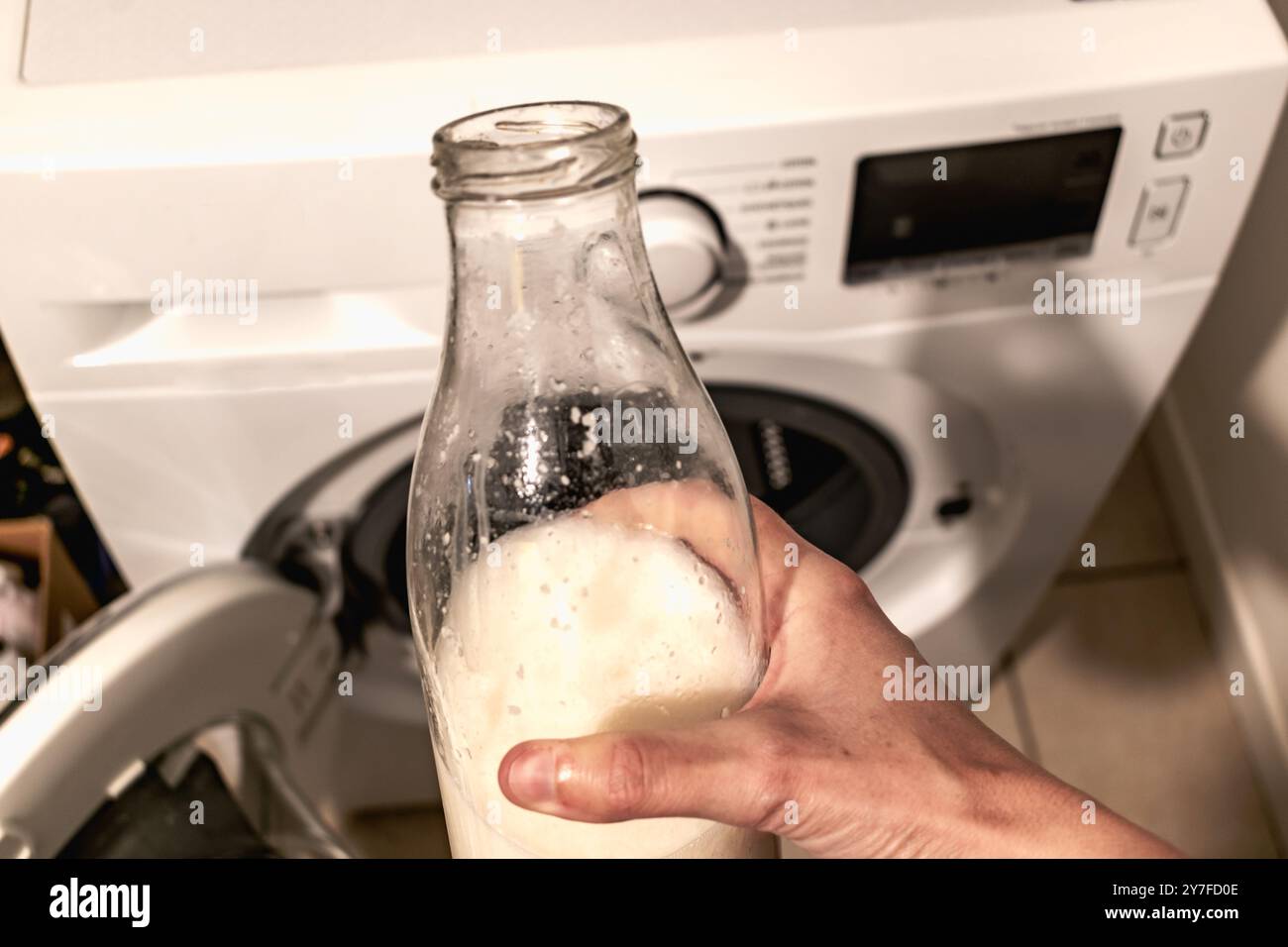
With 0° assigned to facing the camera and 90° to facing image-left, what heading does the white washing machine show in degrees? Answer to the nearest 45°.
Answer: approximately 0°
